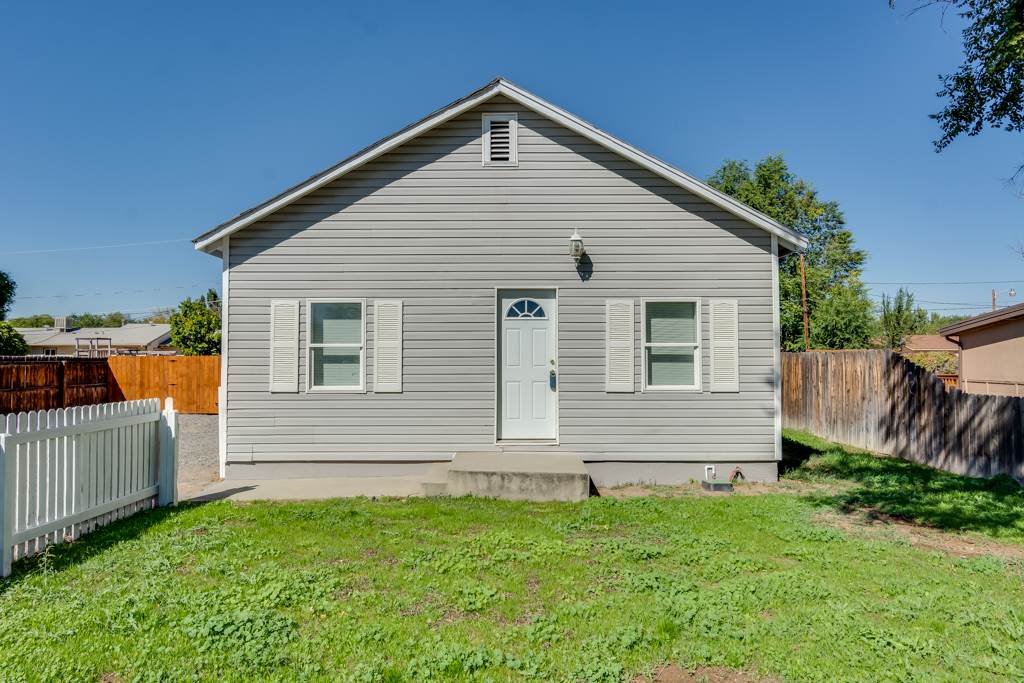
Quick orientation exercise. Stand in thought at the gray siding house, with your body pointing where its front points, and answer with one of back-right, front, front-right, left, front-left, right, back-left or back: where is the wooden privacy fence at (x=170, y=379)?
back-right

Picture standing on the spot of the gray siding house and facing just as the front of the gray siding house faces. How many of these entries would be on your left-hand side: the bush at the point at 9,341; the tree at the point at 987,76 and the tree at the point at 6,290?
1

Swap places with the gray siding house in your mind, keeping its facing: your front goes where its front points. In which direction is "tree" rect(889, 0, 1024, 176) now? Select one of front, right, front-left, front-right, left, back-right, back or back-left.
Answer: left

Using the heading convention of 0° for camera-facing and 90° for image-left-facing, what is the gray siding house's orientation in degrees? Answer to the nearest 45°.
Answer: approximately 0°

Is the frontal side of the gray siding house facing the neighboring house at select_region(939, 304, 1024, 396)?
no

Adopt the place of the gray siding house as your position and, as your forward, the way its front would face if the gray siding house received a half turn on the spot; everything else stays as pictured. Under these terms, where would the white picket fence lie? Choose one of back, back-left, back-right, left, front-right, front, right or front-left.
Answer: back-left

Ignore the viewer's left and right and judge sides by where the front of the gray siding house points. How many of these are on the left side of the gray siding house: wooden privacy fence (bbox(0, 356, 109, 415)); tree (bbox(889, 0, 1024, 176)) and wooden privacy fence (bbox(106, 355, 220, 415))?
1

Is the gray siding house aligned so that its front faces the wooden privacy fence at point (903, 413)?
no

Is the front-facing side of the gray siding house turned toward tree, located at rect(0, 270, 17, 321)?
no

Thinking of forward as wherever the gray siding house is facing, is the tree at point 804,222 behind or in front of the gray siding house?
behind

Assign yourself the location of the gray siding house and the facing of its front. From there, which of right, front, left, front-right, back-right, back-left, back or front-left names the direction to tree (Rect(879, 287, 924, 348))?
back-left

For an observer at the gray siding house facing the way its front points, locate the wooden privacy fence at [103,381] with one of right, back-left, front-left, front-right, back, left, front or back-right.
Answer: back-right
